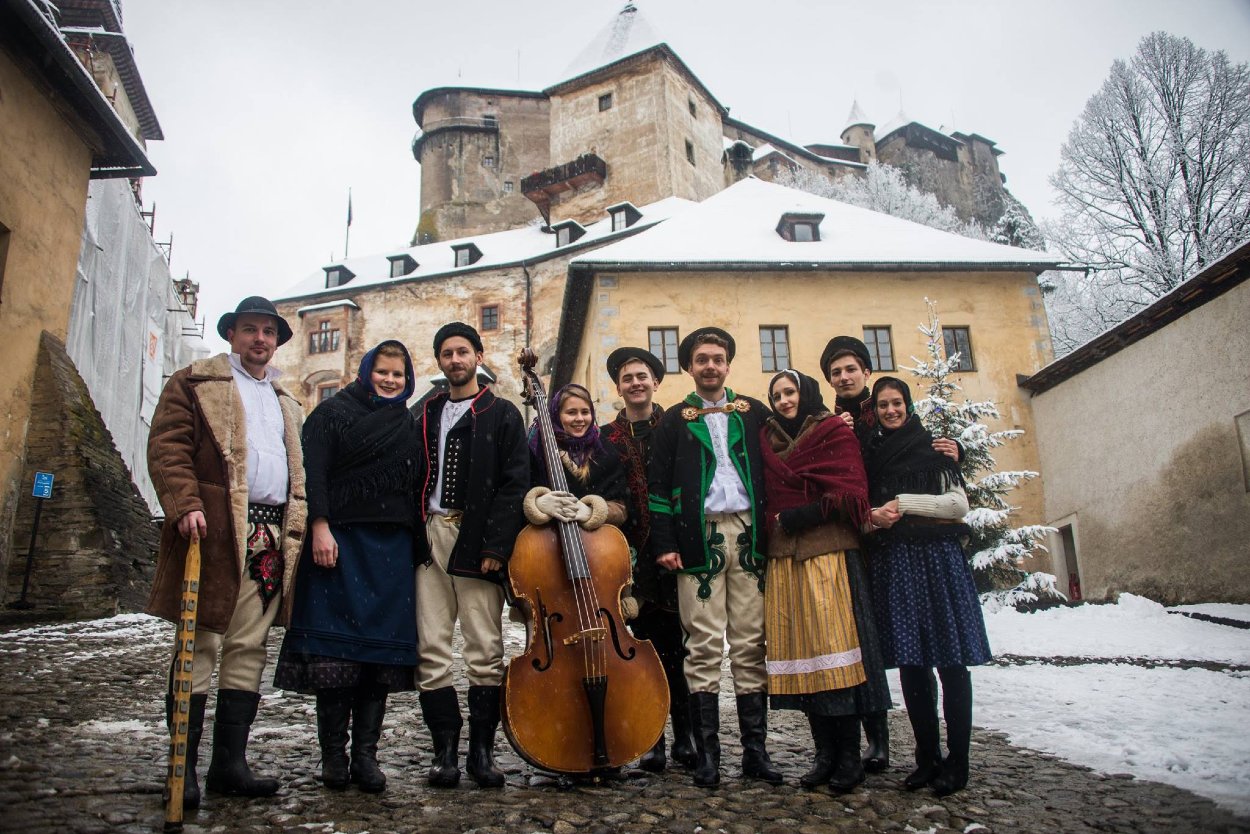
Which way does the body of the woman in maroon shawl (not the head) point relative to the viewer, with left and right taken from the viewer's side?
facing the viewer and to the left of the viewer

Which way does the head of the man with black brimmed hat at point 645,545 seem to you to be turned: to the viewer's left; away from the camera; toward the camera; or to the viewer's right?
toward the camera

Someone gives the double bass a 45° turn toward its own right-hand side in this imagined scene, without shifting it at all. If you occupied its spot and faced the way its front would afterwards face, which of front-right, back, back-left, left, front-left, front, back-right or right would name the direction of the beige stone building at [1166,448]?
back

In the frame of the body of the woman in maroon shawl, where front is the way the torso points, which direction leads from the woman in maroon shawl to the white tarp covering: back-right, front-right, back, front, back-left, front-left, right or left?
right

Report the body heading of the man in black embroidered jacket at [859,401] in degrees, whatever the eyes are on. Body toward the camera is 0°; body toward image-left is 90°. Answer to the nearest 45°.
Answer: approximately 0°

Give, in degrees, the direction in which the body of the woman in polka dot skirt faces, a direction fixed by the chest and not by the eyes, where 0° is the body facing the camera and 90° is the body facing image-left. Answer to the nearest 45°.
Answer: approximately 45°

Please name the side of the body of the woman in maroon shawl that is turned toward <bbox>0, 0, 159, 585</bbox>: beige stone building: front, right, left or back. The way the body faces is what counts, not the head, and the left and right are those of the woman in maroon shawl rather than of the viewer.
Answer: right

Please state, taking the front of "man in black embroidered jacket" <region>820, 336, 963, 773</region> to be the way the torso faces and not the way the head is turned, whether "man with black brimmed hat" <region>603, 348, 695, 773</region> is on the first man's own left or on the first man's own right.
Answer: on the first man's own right

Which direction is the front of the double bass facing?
toward the camera

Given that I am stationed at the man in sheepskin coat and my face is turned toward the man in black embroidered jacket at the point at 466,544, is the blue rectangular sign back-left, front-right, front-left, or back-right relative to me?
back-left

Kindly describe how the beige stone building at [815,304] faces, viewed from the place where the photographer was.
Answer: facing the viewer

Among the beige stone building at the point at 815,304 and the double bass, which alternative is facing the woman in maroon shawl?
the beige stone building

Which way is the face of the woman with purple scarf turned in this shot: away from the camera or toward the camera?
toward the camera

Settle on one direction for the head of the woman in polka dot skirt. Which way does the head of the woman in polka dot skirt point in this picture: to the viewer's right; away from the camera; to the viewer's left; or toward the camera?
toward the camera

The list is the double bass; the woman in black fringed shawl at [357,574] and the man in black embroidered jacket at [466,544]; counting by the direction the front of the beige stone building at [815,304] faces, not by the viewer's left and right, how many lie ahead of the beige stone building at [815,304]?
3

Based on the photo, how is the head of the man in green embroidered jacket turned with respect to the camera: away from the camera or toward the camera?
toward the camera
